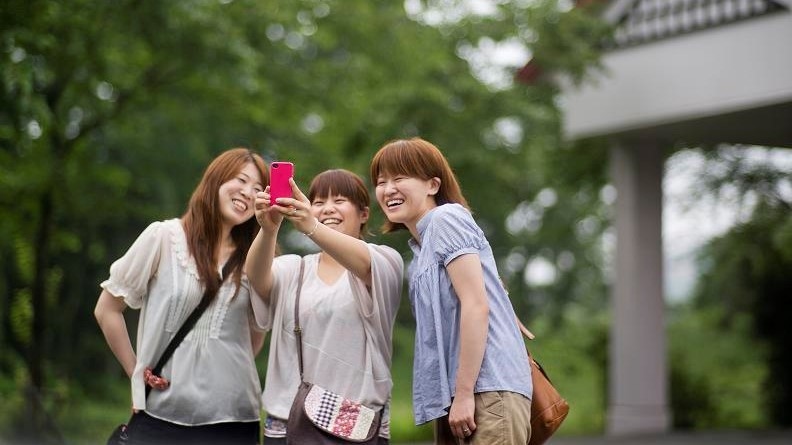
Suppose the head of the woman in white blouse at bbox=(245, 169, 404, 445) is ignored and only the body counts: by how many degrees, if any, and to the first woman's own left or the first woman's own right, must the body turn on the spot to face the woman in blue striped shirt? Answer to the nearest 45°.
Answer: approximately 90° to the first woman's own left

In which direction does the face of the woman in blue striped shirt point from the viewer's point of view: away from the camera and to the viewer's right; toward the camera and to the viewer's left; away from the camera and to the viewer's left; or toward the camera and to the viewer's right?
toward the camera and to the viewer's left

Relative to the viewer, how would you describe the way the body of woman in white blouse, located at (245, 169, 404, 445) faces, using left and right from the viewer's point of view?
facing the viewer and to the left of the viewer

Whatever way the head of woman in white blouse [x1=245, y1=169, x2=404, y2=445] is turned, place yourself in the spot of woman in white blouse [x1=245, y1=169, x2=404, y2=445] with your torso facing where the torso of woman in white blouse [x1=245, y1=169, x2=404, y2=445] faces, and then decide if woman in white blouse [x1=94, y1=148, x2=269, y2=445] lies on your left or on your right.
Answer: on your right

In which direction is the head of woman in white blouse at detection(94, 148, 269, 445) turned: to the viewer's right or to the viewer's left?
to the viewer's right

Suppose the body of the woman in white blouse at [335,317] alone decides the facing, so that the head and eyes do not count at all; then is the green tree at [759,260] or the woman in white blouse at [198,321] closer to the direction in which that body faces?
the woman in white blouse

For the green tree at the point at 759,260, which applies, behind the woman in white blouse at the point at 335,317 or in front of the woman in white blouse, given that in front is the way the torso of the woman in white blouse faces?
behind
